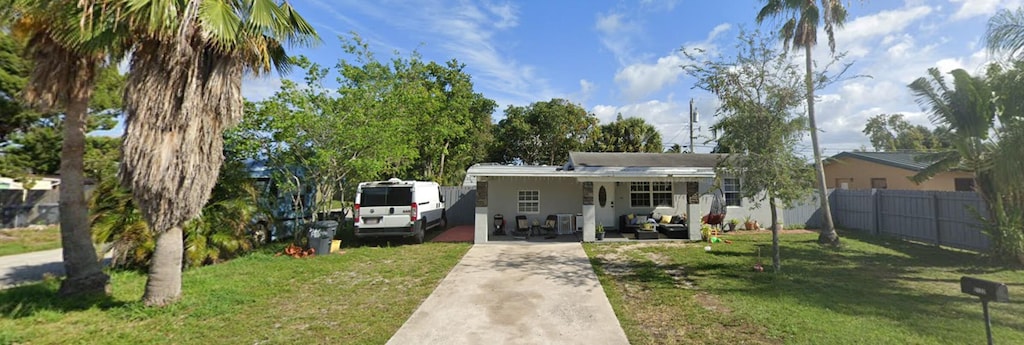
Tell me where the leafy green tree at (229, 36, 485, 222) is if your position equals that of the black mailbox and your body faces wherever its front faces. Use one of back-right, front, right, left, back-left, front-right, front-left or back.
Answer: back-right

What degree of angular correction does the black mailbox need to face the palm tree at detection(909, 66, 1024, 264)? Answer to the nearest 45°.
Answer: approximately 135° to its left

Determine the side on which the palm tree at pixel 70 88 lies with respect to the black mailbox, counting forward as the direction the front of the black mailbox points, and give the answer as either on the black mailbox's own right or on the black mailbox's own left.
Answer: on the black mailbox's own right

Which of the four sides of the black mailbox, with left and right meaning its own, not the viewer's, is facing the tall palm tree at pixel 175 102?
right

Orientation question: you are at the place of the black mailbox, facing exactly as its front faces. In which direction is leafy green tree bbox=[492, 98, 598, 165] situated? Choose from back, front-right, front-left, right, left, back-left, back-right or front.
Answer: back

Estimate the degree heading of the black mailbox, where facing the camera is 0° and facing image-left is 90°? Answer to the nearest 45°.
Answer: approximately 315°
